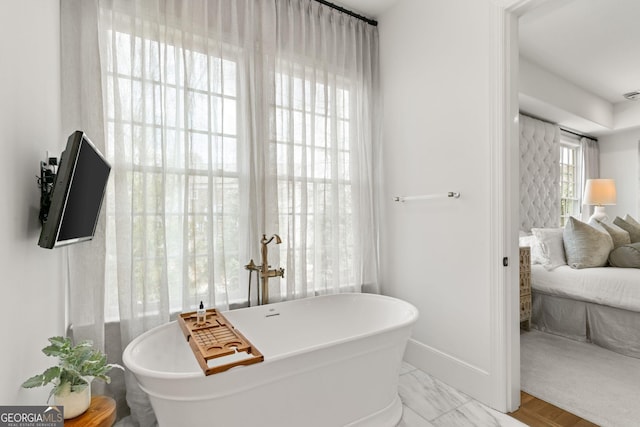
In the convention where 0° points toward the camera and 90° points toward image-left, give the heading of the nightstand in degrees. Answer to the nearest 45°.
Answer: approximately 315°

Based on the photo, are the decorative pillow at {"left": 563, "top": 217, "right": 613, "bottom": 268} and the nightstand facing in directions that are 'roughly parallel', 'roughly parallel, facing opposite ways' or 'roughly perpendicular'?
roughly parallel

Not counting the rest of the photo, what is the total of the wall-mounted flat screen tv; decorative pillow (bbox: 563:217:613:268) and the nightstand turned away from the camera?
0

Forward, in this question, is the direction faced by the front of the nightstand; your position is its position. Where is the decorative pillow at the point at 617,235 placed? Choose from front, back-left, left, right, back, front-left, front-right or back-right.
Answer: left

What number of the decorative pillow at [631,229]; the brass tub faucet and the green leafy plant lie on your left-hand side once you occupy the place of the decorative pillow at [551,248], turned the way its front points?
1

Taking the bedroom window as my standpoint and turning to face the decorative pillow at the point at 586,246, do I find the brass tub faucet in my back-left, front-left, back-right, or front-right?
front-right

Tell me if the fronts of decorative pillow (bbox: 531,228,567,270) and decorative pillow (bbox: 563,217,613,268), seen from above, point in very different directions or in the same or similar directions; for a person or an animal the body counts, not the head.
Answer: same or similar directions

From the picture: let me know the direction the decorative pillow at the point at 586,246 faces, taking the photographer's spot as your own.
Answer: facing the viewer and to the right of the viewer

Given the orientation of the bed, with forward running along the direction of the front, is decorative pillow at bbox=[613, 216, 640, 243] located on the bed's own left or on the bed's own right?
on the bed's own left

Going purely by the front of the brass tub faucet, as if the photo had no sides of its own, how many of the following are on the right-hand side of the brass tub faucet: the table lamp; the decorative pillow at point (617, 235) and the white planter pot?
1

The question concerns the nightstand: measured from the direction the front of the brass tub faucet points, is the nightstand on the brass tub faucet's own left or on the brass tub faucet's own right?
on the brass tub faucet's own left

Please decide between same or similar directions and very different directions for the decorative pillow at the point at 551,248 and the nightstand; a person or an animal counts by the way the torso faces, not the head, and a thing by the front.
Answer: same or similar directions

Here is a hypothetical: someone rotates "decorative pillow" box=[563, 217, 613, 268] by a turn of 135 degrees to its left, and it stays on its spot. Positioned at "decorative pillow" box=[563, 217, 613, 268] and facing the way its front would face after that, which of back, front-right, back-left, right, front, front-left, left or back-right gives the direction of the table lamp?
front

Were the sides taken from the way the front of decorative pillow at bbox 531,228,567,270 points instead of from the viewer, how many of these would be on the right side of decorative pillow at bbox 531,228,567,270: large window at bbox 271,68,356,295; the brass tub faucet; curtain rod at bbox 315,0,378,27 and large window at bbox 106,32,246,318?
4
